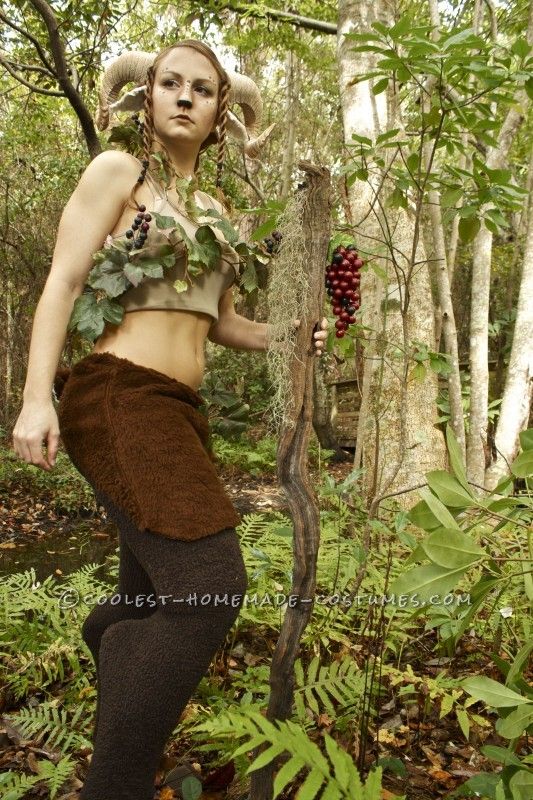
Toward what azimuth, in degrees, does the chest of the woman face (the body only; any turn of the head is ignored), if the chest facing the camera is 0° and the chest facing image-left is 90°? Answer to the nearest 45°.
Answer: approximately 315°

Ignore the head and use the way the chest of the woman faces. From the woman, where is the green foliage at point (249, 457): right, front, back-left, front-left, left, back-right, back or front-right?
back-left

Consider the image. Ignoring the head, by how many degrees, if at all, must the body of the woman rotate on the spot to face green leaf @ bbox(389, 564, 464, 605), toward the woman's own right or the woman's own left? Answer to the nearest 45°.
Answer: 0° — they already face it

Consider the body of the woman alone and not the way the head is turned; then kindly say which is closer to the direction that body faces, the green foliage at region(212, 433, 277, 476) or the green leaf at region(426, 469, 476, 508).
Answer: the green leaf

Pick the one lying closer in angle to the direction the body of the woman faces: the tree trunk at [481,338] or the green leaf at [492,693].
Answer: the green leaf

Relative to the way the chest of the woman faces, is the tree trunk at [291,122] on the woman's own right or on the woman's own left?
on the woman's own left
